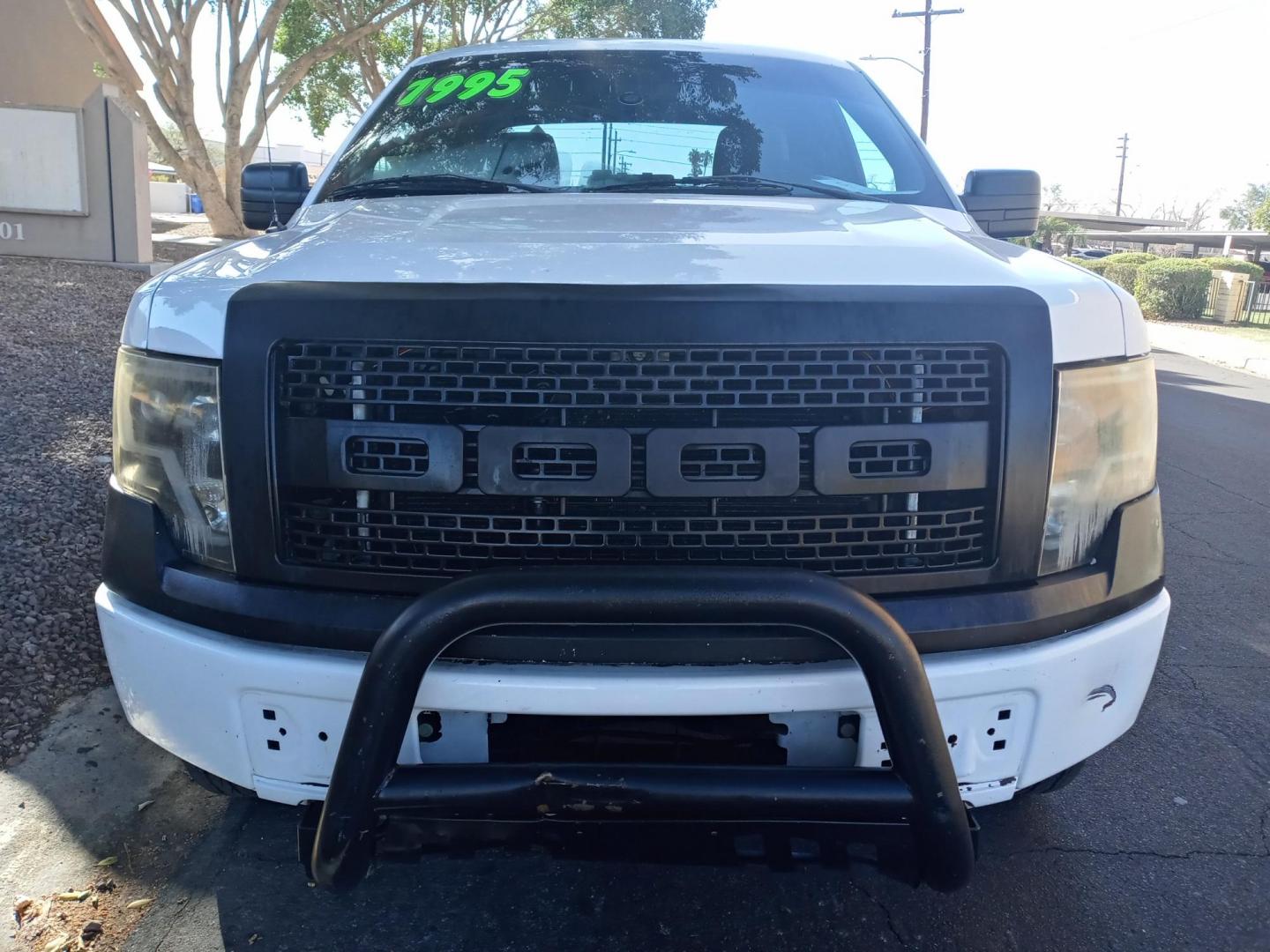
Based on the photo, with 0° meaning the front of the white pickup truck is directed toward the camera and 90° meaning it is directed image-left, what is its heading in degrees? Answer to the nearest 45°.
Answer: approximately 0°

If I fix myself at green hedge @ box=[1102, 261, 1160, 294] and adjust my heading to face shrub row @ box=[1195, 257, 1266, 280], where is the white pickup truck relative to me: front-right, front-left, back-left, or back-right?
back-right

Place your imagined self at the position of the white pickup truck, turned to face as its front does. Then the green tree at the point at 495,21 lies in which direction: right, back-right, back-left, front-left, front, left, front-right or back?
back

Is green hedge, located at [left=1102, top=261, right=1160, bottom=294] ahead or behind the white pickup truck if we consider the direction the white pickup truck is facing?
behind

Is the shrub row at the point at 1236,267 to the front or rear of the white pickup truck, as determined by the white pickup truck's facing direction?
to the rear

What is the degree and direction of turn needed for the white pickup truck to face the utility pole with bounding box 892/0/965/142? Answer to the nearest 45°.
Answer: approximately 180°
